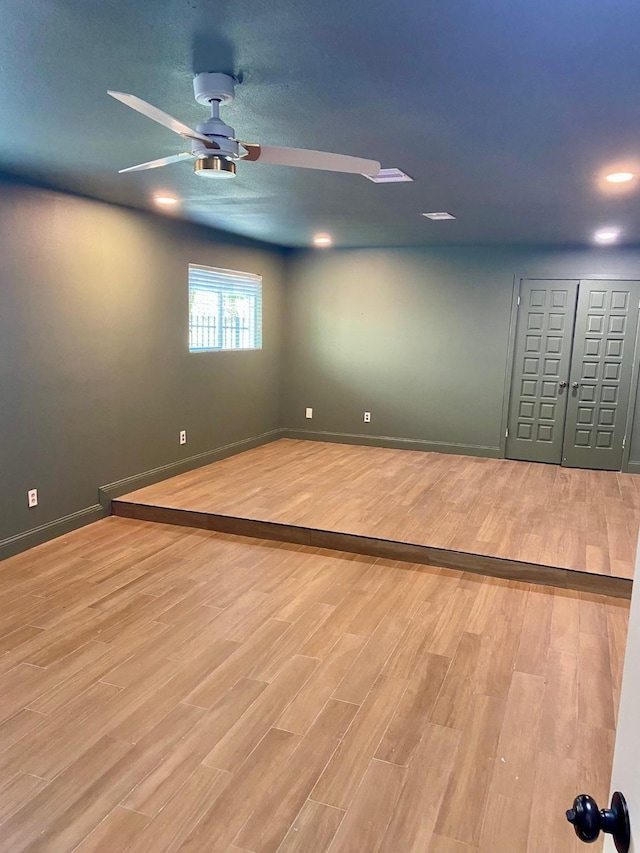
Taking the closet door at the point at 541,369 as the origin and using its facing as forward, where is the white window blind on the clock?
The white window blind is roughly at 2 o'clock from the closet door.

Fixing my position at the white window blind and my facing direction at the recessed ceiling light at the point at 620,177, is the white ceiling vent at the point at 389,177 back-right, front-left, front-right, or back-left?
front-right

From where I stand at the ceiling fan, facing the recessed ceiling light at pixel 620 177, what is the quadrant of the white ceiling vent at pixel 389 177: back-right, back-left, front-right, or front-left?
front-left

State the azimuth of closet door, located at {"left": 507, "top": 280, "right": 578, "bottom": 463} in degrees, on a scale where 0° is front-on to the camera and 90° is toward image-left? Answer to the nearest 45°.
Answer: approximately 0°

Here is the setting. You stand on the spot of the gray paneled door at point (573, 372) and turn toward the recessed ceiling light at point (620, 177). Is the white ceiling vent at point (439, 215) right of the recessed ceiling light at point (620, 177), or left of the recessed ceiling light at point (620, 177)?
right

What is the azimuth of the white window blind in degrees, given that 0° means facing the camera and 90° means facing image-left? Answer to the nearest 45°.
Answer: approximately 315°

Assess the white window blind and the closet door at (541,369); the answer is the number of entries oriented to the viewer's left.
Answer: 0

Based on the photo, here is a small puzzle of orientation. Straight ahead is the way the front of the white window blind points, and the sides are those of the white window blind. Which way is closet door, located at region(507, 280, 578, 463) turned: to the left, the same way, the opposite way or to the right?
to the right

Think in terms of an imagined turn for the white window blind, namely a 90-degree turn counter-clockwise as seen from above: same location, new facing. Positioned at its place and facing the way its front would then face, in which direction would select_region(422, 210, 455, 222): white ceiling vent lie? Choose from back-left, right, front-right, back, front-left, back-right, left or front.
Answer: right

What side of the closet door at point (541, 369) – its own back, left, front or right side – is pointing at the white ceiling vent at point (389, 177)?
front

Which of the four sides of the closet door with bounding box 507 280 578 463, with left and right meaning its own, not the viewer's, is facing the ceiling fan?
front

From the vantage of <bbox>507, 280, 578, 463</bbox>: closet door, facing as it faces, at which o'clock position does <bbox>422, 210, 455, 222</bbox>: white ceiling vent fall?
The white ceiling vent is roughly at 1 o'clock from the closet door.

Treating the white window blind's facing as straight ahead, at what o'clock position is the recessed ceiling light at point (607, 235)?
The recessed ceiling light is roughly at 11 o'clock from the white window blind.

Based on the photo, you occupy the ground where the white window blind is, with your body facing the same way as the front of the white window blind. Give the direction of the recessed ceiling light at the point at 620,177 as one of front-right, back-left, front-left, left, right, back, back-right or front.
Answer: front

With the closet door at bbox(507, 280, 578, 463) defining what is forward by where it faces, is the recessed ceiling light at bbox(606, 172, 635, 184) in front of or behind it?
in front
